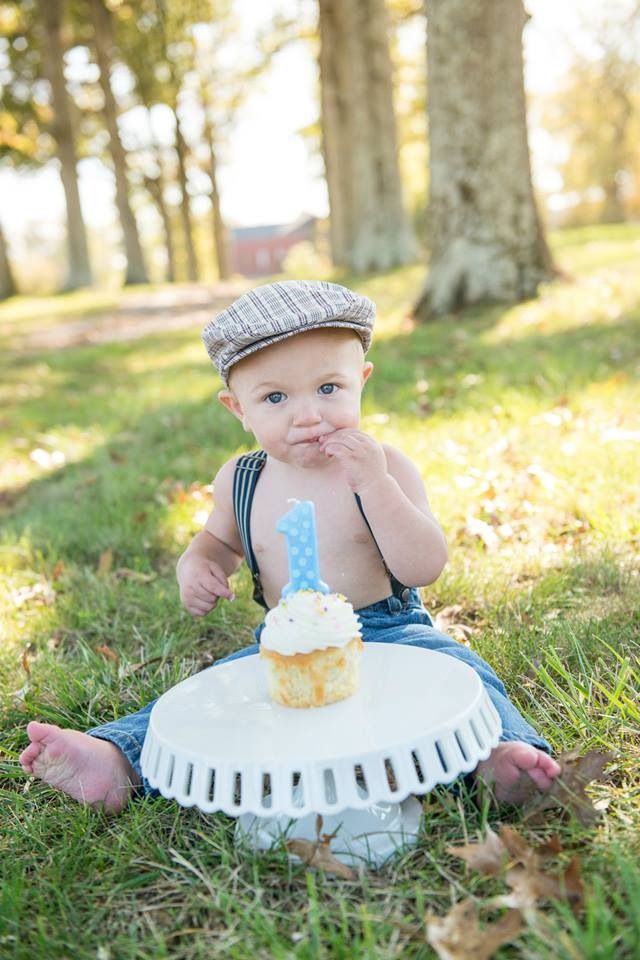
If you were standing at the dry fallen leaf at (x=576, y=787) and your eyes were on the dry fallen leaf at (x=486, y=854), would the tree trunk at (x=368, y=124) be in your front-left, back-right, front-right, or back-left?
back-right

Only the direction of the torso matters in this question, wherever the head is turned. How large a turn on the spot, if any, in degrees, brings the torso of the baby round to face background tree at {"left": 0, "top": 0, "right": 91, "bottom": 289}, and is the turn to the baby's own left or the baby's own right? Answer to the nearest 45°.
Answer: approximately 180°

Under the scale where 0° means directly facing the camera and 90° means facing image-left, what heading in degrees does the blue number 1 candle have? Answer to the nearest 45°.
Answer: approximately 0°

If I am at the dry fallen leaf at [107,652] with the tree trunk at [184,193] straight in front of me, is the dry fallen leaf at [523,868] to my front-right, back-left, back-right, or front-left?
back-right

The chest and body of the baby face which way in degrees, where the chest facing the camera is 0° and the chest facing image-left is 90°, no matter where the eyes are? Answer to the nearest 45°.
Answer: approximately 0°

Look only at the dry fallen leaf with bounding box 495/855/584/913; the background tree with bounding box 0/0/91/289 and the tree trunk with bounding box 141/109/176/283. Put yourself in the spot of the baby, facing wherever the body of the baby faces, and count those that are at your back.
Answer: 2

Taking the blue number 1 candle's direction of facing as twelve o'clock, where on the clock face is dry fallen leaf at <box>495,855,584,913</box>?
The dry fallen leaf is roughly at 11 o'clock from the blue number 1 candle.

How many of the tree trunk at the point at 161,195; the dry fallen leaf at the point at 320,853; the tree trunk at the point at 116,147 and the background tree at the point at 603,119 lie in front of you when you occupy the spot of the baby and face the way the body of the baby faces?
1

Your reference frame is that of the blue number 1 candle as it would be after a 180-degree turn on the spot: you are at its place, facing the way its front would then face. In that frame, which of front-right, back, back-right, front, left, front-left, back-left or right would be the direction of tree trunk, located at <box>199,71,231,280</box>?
front

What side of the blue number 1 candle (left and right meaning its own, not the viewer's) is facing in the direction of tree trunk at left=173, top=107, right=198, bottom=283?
back
